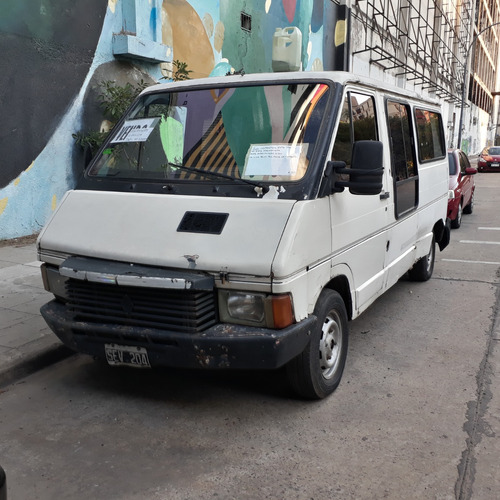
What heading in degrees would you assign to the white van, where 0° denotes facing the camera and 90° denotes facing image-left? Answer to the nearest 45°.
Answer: approximately 45°

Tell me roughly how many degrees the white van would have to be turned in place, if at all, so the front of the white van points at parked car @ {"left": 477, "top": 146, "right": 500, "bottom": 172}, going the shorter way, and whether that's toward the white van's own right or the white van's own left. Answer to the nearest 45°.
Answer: approximately 180°

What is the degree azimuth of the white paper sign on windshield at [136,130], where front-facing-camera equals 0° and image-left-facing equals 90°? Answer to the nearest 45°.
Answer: approximately 45°

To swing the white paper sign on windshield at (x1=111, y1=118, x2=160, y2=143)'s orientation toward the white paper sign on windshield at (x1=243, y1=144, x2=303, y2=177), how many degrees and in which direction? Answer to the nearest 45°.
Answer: approximately 90° to its left

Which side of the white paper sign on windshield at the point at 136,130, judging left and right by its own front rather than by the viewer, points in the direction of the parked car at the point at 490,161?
back

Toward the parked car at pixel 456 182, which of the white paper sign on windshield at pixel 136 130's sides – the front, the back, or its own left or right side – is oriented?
back
